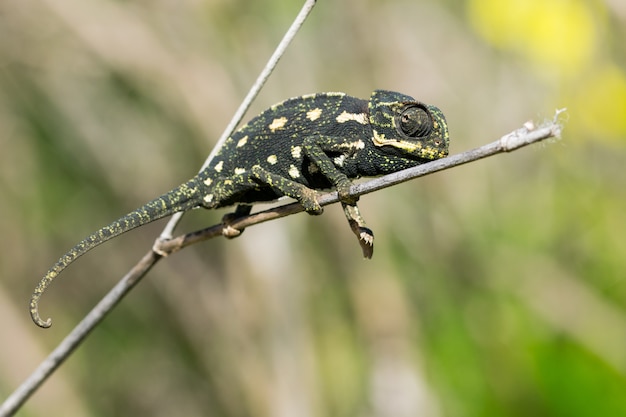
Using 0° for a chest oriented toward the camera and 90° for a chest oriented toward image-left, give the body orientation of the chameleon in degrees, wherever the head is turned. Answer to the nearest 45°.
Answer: approximately 270°
